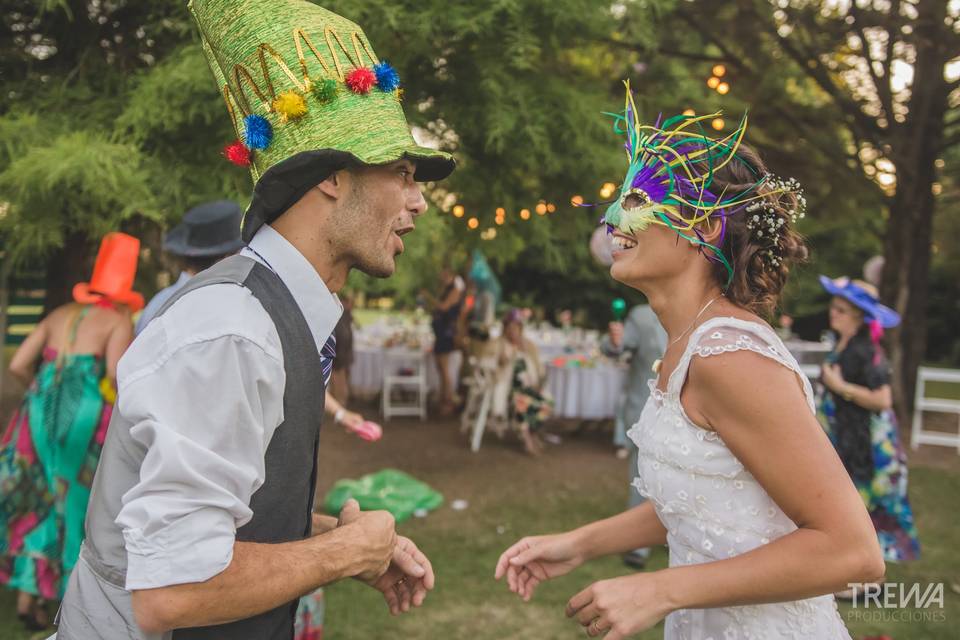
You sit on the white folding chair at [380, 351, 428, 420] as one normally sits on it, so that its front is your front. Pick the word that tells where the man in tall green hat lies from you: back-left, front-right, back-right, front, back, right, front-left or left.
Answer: back

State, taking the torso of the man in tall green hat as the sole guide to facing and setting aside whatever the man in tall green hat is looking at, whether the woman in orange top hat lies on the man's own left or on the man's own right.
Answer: on the man's own left

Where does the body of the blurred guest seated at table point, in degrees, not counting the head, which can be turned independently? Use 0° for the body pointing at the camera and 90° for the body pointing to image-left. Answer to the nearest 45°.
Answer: approximately 315°

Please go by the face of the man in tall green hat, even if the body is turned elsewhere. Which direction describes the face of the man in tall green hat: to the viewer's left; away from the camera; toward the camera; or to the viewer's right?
to the viewer's right

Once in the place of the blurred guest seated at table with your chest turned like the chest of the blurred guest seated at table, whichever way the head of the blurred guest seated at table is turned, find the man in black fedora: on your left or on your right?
on your right

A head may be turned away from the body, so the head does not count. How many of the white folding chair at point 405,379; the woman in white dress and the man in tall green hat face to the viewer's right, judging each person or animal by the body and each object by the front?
1

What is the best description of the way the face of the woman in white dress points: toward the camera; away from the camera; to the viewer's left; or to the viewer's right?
to the viewer's left

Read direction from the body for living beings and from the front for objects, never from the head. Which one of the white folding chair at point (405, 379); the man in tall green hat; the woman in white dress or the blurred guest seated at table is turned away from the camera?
the white folding chair

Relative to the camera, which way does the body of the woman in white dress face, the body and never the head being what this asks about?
to the viewer's left

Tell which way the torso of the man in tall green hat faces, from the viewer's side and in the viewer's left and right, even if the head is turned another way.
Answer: facing to the right of the viewer

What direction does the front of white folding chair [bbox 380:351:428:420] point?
away from the camera
